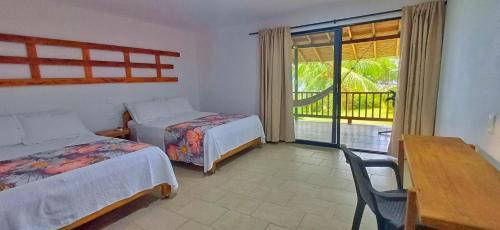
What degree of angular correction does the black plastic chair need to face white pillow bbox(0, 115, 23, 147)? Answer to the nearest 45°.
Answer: approximately 180°

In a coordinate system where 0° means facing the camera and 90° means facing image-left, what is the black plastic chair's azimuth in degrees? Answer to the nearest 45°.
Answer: approximately 270°

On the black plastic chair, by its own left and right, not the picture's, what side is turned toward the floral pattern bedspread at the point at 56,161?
back

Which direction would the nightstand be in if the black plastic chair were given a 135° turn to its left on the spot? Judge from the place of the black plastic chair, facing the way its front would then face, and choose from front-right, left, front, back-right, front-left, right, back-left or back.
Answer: front-left

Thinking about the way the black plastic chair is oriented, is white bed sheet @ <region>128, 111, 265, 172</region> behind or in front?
behind

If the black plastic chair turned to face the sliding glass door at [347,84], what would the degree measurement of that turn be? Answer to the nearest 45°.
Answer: approximately 90° to its left

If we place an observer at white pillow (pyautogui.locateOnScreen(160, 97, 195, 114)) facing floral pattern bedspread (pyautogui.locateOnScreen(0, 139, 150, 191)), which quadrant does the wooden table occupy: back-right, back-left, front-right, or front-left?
front-left

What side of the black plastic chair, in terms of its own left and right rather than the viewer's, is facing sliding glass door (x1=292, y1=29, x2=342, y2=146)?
left

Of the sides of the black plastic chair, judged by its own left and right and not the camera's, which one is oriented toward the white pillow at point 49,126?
back

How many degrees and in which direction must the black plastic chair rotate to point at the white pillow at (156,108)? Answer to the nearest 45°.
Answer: approximately 180°
